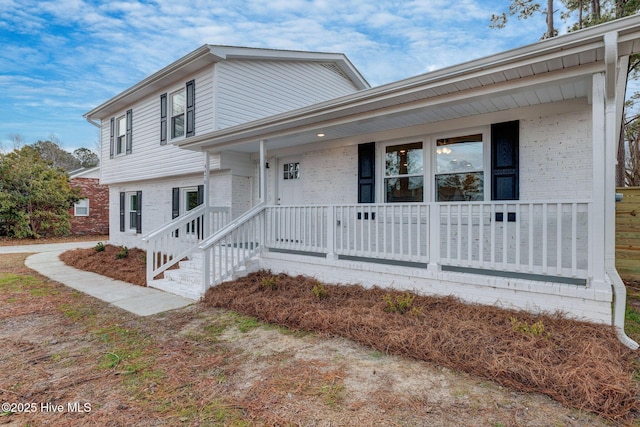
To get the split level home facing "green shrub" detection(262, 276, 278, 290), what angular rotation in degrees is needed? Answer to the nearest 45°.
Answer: approximately 45° to its right

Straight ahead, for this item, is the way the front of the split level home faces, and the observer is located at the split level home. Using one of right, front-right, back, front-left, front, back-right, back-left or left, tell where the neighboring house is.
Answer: right
